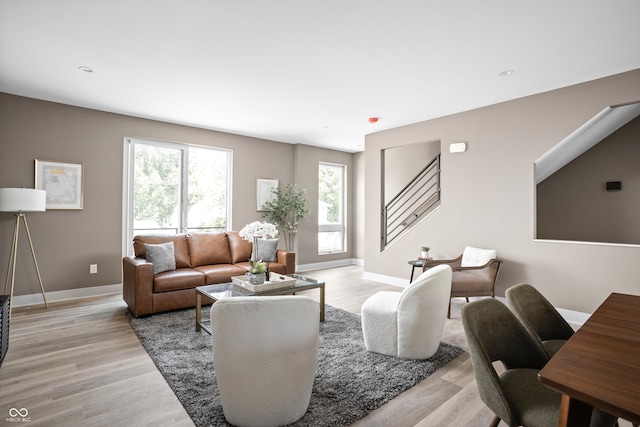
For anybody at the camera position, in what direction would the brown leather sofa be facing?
facing the viewer and to the right of the viewer

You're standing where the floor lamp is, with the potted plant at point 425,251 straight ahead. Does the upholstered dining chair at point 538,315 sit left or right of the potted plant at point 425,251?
right

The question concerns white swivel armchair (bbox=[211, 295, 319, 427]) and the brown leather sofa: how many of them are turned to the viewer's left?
0

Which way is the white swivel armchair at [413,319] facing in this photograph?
to the viewer's left

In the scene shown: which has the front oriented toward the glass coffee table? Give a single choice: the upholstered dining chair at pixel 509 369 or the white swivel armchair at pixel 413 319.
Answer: the white swivel armchair

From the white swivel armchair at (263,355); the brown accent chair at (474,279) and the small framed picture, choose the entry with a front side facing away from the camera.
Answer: the white swivel armchair

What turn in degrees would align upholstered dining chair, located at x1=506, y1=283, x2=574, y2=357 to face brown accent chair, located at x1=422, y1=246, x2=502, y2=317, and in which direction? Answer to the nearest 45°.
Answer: approximately 135° to its left

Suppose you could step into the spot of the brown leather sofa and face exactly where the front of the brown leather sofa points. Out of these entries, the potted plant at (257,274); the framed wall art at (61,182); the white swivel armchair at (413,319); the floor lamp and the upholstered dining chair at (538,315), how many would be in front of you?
3

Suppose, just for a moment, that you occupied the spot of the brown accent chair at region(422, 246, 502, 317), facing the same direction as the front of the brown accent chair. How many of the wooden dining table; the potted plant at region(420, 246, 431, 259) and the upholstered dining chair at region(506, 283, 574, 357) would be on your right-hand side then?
1

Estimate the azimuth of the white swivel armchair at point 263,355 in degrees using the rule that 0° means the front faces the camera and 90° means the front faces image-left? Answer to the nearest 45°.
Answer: approximately 180°

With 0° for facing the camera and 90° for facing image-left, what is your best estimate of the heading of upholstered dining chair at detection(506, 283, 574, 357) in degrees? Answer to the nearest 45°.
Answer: approximately 315°

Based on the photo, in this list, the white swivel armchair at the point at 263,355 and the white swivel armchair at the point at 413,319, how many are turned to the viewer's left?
1

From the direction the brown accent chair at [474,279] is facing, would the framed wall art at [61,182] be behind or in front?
in front
